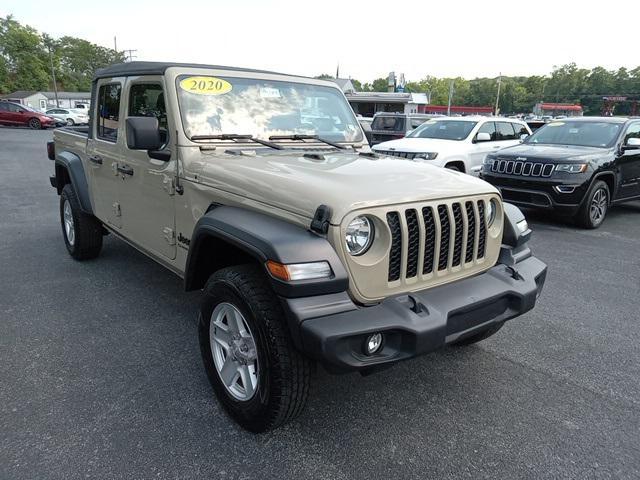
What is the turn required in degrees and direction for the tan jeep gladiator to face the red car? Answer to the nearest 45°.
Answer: approximately 180°

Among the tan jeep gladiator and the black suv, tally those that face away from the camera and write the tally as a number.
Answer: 0

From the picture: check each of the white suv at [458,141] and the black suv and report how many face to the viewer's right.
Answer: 0

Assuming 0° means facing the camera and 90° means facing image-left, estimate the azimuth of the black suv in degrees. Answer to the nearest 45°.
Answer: approximately 45°

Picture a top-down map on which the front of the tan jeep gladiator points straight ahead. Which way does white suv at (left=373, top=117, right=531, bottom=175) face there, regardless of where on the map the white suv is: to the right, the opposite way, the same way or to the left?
to the right

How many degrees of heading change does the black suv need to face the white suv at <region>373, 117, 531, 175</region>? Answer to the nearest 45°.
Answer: approximately 90° to its right

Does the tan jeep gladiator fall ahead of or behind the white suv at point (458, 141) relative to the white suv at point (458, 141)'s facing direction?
ahead

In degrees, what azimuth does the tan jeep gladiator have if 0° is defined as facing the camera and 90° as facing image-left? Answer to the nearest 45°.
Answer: approximately 315°

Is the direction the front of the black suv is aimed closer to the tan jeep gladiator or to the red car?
the tan jeep gladiator

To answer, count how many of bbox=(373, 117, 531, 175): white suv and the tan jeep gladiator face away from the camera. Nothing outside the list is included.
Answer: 0

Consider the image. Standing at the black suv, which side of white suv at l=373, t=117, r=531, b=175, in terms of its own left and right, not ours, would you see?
left

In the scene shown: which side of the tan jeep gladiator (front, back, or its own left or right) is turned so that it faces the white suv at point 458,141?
left
